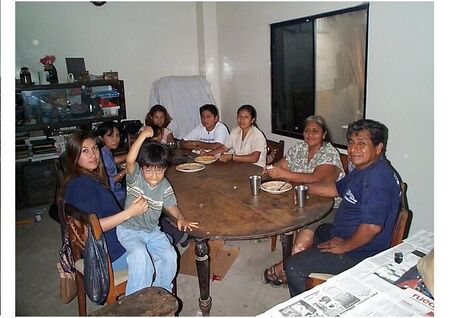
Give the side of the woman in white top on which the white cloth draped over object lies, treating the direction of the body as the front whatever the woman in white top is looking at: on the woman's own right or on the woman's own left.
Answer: on the woman's own right

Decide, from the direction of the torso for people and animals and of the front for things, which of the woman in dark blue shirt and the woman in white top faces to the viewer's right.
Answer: the woman in dark blue shirt

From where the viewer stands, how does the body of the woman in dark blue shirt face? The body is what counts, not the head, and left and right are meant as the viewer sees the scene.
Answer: facing to the right of the viewer

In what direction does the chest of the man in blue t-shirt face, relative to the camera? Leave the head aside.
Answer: to the viewer's left

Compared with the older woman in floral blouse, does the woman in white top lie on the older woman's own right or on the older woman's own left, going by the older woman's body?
on the older woman's own right

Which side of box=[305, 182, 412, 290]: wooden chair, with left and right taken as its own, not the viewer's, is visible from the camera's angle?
left

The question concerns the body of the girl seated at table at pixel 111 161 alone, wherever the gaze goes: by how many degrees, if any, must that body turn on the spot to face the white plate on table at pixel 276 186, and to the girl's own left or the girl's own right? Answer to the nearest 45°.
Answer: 0° — they already face it

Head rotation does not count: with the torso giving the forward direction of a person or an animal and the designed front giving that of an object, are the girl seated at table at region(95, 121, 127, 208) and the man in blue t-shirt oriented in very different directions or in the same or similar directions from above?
very different directions
